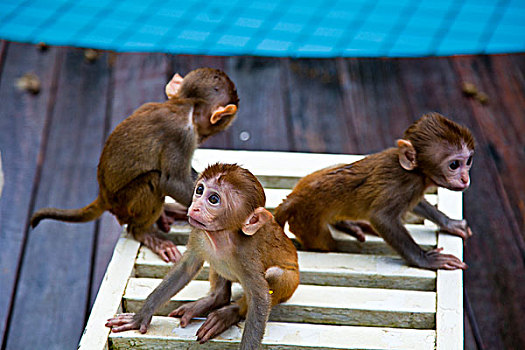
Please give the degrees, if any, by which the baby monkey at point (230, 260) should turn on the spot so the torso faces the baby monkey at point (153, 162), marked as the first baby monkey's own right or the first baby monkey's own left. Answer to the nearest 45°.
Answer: approximately 90° to the first baby monkey's own right

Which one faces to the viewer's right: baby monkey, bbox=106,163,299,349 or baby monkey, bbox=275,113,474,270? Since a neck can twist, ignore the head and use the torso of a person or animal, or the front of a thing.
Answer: baby monkey, bbox=275,113,474,270

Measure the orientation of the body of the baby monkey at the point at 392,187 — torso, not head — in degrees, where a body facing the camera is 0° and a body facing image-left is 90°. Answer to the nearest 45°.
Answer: approximately 270°

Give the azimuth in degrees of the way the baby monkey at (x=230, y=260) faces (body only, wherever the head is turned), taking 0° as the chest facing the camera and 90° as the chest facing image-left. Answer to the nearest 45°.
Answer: approximately 45°

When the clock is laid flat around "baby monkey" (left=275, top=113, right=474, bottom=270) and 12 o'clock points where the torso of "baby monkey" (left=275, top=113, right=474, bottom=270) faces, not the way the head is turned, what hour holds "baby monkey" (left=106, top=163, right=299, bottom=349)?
"baby monkey" (left=106, top=163, right=299, bottom=349) is roughly at 5 o'clock from "baby monkey" (left=275, top=113, right=474, bottom=270).

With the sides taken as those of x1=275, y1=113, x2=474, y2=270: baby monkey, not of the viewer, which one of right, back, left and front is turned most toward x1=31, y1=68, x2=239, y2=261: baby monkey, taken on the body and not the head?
back
